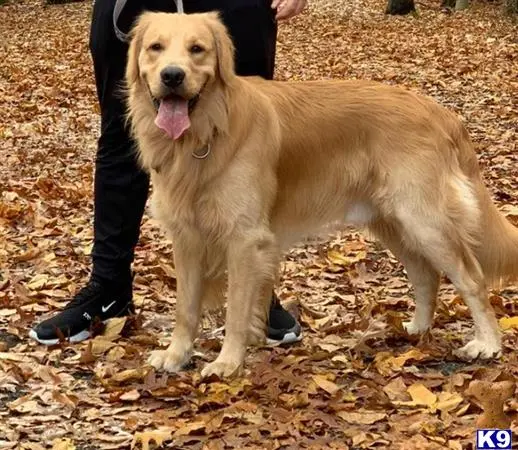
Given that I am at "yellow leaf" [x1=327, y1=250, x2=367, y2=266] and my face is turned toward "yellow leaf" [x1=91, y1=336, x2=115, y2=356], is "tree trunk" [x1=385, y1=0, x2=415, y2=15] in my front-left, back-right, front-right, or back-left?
back-right

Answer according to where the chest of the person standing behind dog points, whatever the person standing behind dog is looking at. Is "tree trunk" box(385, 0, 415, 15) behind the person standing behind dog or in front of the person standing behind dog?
behind

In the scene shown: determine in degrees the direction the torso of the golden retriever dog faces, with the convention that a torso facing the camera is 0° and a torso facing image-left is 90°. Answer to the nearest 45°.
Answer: approximately 45°

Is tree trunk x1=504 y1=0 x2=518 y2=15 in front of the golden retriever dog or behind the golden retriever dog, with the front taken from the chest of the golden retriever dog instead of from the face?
behind

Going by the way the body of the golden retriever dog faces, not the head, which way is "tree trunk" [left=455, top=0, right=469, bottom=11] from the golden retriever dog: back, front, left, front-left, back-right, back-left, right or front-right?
back-right

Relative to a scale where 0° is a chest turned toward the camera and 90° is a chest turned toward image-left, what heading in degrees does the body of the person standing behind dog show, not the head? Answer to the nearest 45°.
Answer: approximately 0°

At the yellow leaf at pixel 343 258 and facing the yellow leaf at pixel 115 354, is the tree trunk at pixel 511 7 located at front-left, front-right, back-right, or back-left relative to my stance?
back-right

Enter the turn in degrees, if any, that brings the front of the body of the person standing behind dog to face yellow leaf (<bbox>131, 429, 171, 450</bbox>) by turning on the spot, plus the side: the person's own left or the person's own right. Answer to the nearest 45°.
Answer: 0° — they already face it

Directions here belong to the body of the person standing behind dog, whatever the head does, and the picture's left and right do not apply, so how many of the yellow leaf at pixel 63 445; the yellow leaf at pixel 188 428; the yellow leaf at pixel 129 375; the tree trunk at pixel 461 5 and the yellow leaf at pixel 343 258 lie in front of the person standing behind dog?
3
